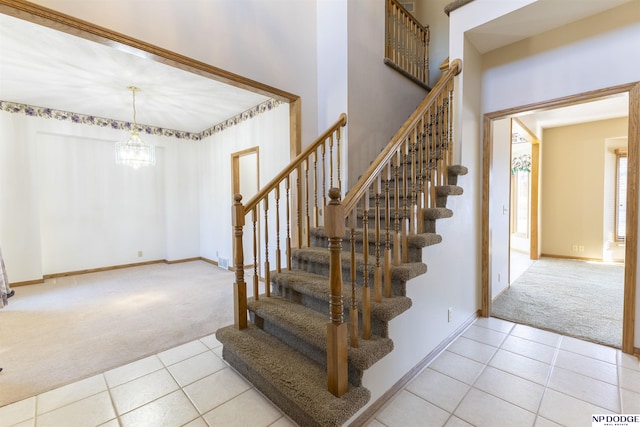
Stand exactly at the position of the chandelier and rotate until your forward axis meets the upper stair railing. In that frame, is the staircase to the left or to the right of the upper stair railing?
right

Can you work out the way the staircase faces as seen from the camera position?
facing the viewer and to the left of the viewer

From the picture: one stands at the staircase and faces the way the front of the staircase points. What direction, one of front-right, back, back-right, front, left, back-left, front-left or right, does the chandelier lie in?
right
